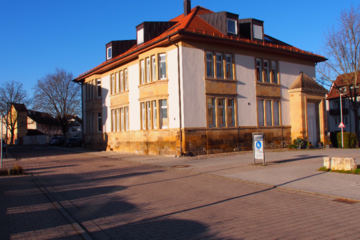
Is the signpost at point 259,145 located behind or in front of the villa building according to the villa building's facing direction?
in front

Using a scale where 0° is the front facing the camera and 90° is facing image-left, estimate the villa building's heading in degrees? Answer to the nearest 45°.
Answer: approximately 315°

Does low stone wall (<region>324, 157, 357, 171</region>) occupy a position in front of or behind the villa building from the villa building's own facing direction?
in front

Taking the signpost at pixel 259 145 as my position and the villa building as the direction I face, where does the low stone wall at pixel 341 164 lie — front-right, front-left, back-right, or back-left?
back-right
